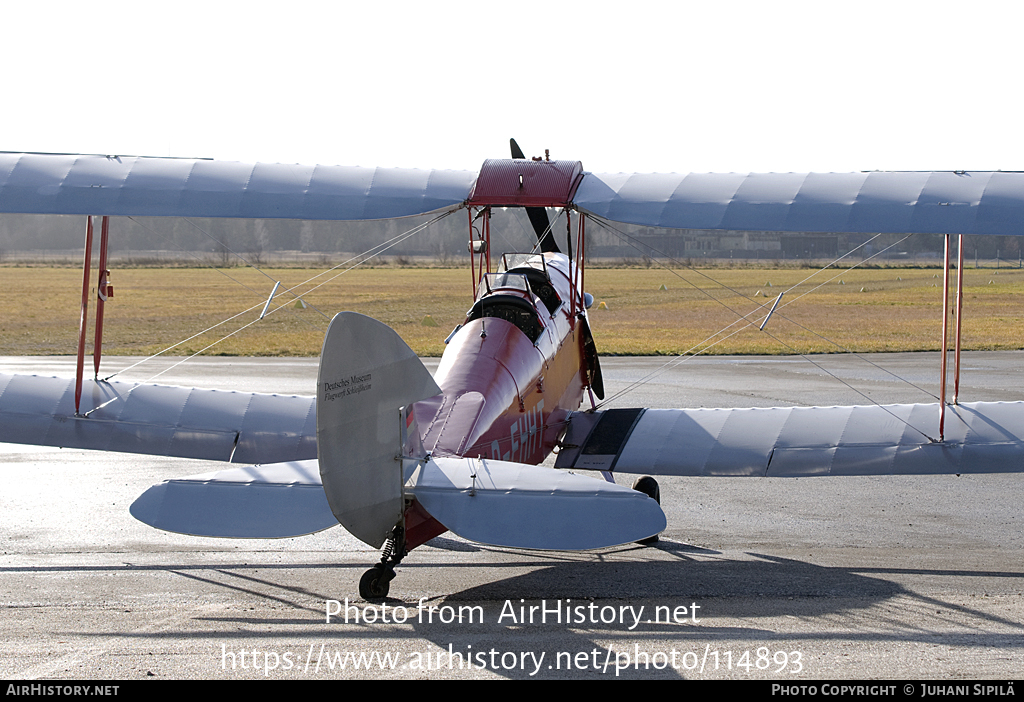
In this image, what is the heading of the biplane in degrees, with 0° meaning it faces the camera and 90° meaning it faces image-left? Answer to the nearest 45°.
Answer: approximately 180°
